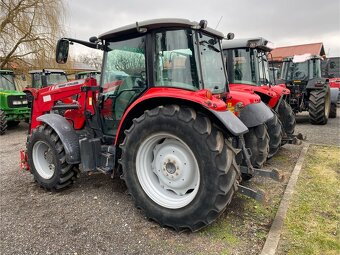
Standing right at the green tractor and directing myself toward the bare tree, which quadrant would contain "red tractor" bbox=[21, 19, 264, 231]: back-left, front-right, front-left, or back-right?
back-right

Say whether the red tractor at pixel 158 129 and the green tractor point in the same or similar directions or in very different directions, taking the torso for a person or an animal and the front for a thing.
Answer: very different directions

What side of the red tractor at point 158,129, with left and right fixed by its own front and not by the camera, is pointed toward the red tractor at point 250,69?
right

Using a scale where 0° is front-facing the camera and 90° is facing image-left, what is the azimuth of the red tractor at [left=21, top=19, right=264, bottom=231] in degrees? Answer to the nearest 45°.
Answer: approximately 135°

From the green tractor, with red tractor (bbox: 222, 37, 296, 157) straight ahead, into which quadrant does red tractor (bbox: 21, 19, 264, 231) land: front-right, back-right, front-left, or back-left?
front-right

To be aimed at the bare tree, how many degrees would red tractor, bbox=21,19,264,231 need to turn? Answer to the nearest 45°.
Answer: approximately 45° to its right

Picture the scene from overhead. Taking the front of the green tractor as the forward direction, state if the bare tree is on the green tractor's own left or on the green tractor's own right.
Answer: on the green tractor's own left

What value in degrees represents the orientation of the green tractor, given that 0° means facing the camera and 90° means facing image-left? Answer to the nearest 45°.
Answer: approximately 315°

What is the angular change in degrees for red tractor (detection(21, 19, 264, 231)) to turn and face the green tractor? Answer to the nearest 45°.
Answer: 0° — it already faces it

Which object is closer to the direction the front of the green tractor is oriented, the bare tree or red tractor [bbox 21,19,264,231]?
the red tractor

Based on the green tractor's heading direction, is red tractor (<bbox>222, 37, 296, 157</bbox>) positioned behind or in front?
in front

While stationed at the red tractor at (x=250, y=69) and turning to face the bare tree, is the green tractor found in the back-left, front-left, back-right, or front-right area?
front-left
